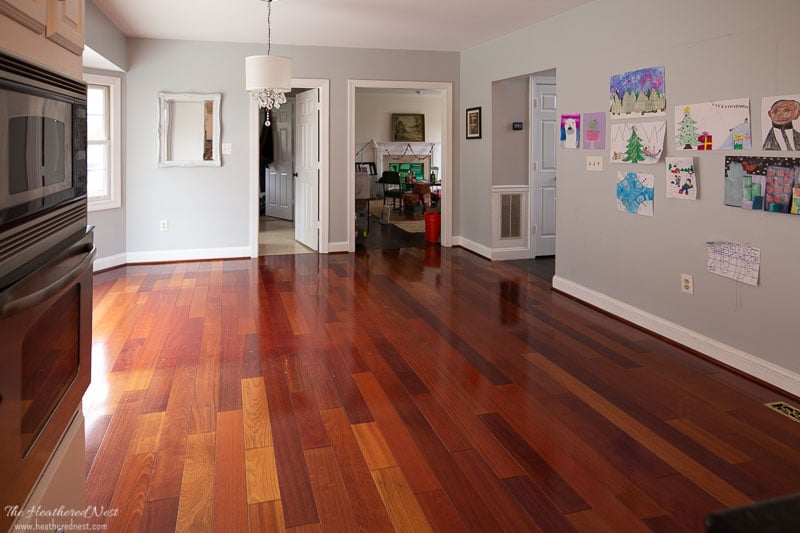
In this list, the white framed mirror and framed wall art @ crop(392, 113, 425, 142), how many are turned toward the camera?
2

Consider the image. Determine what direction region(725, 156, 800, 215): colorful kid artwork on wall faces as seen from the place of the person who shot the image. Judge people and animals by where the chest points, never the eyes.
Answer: facing the viewer and to the left of the viewer

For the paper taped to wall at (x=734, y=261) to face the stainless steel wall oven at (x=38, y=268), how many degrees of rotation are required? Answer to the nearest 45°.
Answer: approximately 45° to its left

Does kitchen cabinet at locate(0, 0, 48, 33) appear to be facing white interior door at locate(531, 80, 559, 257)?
no

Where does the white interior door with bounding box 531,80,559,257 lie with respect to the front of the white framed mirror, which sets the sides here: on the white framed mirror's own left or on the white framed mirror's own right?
on the white framed mirror's own left

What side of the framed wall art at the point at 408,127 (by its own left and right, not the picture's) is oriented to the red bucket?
front

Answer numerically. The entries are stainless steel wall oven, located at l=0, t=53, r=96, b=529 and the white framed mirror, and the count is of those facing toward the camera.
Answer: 1

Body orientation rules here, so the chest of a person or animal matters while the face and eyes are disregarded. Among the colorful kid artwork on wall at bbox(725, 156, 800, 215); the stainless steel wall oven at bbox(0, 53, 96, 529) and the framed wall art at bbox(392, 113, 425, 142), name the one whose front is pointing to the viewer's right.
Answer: the stainless steel wall oven

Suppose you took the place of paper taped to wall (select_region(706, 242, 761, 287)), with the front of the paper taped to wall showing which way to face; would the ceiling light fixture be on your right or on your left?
on your right

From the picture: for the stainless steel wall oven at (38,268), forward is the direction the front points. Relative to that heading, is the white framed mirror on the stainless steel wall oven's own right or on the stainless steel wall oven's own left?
on the stainless steel wall oven's own left

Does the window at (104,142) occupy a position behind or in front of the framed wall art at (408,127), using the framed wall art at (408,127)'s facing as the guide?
in front

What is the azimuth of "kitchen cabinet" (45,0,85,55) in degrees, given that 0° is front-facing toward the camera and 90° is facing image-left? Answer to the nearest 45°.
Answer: approximately 315°

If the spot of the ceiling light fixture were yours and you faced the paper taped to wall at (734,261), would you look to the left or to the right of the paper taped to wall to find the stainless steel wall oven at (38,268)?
right
